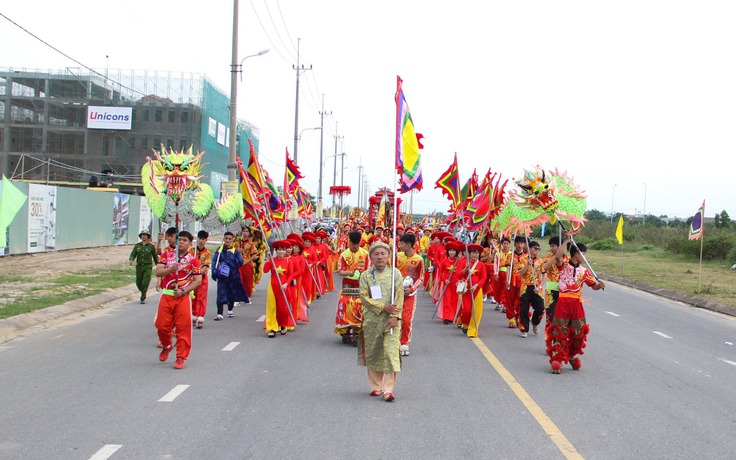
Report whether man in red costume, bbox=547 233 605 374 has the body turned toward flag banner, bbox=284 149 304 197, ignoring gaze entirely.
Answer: no

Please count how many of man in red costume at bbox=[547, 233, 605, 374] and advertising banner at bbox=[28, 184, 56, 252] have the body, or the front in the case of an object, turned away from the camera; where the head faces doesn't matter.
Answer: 0

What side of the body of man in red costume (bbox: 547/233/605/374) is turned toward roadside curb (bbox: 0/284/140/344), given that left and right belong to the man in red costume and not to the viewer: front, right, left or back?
right

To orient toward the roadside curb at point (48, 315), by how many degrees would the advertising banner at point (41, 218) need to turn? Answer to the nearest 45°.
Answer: approximately 45° to its right

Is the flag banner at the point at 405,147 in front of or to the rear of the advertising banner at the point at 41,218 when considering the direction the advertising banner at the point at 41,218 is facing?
in front

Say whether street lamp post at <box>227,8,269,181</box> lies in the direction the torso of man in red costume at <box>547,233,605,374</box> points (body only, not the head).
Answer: no

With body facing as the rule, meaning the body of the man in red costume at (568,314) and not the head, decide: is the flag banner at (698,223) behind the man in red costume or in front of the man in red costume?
behind

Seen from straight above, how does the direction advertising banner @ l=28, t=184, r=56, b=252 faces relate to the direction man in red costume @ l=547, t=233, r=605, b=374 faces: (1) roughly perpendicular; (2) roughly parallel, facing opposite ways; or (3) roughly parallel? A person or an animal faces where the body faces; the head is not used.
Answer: roughly perpendicular

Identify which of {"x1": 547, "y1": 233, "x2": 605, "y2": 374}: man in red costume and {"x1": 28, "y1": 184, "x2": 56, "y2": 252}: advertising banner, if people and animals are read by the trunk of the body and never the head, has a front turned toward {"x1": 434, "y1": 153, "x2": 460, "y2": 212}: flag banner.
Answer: the advertising banner

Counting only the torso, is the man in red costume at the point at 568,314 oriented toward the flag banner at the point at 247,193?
no

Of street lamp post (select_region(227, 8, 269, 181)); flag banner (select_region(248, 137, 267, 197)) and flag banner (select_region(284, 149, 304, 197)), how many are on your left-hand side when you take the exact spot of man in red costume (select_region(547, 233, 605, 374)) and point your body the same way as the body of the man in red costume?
0

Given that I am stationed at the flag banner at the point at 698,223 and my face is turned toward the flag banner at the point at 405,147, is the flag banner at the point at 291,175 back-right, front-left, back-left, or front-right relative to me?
front-right

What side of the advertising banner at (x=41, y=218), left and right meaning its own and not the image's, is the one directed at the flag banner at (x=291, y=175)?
front

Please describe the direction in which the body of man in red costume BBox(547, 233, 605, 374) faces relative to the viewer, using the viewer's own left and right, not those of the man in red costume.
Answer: facing the viewer
